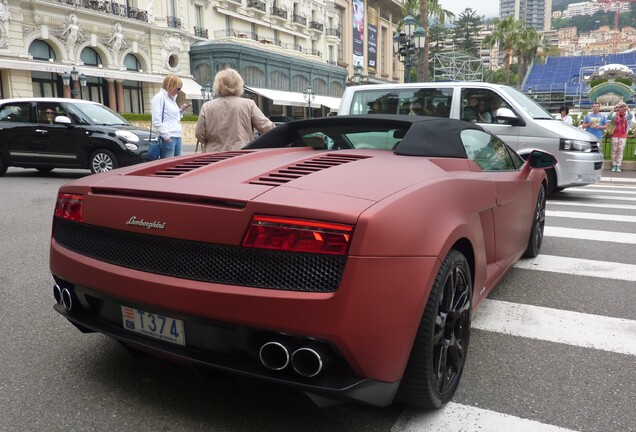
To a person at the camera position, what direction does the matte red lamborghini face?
facing away from the viewer and to the right of the viewer

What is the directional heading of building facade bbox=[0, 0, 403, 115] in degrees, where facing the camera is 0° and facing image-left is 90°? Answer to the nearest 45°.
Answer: approximately 315°

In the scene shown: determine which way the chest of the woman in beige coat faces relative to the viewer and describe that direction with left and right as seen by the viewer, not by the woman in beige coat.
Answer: facing away from the viewer

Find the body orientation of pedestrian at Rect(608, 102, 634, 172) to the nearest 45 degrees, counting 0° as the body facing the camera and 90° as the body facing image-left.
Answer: approximately 0°

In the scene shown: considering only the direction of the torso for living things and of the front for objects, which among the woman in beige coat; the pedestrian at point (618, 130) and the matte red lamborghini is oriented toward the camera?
the pedestrian

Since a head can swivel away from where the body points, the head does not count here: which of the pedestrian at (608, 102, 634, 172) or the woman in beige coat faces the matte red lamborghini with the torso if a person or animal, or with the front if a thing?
the pedestrian

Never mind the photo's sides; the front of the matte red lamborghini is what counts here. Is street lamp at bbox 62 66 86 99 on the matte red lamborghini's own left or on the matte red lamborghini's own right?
on the matte red lamborghini's own left

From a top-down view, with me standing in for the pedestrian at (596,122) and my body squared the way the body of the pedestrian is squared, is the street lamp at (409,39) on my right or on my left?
on my right

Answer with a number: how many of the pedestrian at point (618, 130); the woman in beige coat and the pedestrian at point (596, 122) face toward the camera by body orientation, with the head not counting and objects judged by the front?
2

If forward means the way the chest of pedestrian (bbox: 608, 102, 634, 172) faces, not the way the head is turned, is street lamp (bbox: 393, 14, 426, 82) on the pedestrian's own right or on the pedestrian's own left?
on the pedestrian's own right

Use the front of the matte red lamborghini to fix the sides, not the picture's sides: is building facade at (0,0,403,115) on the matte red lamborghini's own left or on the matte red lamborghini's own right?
on the matte red lamborghini's own left

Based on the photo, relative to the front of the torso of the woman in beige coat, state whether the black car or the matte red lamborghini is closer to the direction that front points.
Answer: the black car

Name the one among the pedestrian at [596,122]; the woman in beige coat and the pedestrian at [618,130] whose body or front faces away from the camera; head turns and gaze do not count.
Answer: the woman in beige coat

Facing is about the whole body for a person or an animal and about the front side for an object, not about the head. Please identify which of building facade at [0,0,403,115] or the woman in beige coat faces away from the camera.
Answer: the woman in beige coat

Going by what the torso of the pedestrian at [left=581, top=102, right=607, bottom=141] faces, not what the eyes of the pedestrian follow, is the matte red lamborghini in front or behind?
in front

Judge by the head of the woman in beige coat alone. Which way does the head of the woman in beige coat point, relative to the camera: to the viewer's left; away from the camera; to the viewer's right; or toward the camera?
away from the camera
